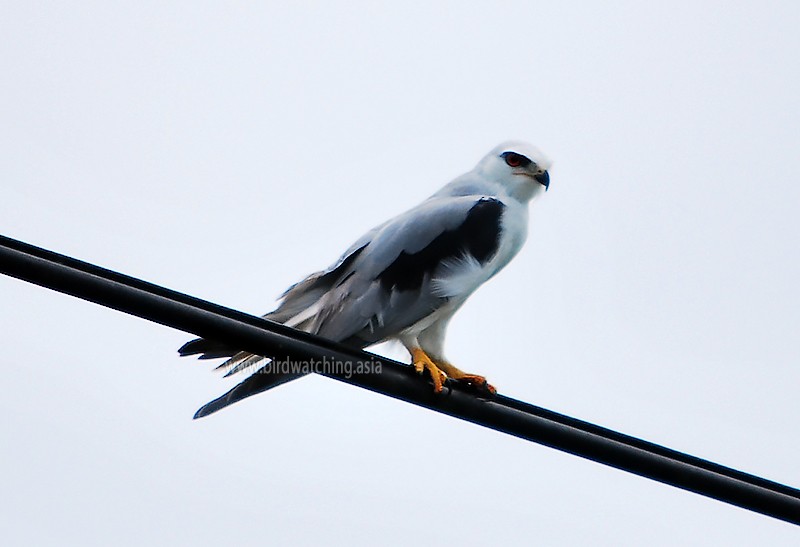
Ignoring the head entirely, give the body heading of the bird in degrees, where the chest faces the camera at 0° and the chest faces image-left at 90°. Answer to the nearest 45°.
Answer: approximately 270°
